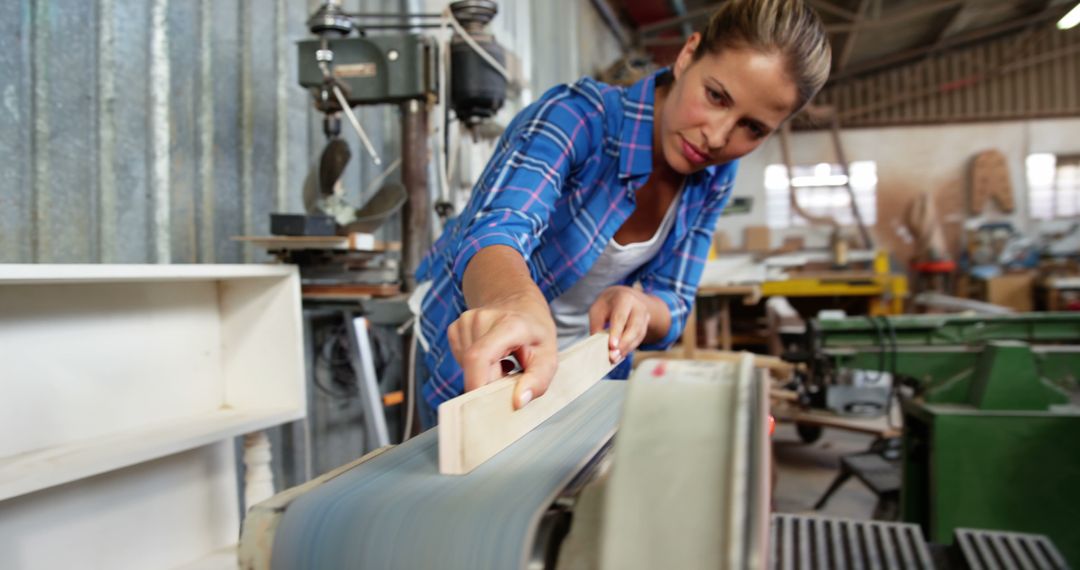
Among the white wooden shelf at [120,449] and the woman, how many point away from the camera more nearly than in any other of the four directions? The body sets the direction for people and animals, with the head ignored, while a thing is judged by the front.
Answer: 0

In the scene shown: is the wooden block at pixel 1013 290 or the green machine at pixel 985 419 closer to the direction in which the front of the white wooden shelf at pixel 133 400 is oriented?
the green machine

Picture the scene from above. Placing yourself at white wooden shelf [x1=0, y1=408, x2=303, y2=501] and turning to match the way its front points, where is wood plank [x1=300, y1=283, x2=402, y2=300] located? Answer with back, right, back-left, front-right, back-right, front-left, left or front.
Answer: left

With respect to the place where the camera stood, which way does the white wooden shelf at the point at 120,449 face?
facing the viewer and to the right of the viewer

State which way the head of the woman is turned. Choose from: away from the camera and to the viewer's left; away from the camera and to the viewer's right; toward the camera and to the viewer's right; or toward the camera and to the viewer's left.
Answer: toward the camera and to the viewer's left

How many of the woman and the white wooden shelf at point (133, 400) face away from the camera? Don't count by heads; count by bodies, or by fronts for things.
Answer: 0
